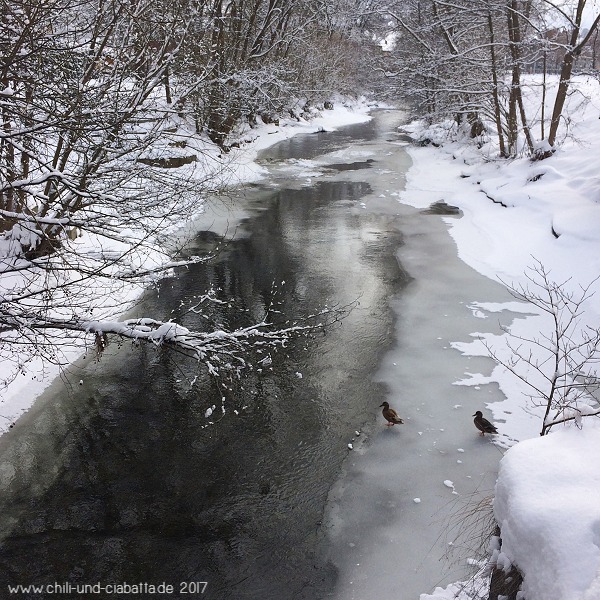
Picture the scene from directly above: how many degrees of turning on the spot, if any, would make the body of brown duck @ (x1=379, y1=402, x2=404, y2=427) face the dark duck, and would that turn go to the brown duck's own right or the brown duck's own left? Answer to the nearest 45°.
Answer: approximately 180°

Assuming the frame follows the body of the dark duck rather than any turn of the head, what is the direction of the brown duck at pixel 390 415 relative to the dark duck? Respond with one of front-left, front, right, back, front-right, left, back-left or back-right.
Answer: front

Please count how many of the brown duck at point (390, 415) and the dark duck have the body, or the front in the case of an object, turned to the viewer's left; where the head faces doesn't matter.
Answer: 2

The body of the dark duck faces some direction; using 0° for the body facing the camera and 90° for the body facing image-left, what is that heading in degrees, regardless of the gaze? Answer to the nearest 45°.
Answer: approximately 90°

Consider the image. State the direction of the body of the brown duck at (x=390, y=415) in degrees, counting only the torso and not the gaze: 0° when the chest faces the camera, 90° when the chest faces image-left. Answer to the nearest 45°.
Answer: approximately 90°
